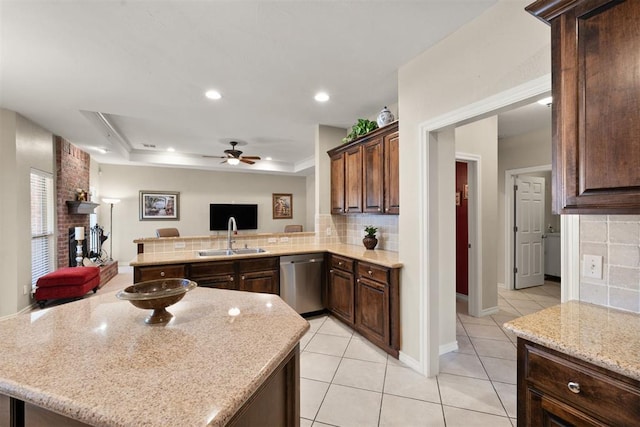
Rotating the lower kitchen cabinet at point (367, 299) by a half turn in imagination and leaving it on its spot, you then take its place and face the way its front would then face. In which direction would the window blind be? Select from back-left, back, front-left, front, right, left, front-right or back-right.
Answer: back-left

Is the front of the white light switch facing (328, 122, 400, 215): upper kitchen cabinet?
no

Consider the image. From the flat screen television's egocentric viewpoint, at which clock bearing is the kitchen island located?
The kitchen island is roughly at 12 o'clock from the flat screen television.

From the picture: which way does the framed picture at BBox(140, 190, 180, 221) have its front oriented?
toward the camera

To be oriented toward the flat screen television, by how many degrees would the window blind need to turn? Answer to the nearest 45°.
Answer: approximately 45° to its left

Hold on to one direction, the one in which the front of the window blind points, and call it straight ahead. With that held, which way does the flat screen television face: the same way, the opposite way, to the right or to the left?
to the right

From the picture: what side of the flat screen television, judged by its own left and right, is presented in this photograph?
front

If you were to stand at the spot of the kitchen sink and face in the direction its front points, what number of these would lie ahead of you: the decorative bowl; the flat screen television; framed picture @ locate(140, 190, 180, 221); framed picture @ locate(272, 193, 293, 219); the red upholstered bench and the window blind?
1

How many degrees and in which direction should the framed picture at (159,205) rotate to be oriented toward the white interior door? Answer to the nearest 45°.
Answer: approximately 45° to its left

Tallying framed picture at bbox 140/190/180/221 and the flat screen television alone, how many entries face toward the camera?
2

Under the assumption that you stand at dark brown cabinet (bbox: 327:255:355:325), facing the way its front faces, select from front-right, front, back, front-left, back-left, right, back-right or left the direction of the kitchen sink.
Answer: front-right

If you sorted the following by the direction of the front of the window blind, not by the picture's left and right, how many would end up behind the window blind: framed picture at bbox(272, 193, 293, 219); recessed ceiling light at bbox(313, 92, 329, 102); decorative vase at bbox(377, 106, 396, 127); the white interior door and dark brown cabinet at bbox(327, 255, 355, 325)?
0

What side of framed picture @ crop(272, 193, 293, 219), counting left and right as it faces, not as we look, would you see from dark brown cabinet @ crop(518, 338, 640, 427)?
front

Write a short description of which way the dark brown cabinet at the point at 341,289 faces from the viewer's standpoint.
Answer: facing the viewer and to the left of the viewer

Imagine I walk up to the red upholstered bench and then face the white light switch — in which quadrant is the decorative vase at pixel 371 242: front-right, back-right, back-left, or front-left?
front-left

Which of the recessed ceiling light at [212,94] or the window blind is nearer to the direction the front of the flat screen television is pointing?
the recessed ceiling light
